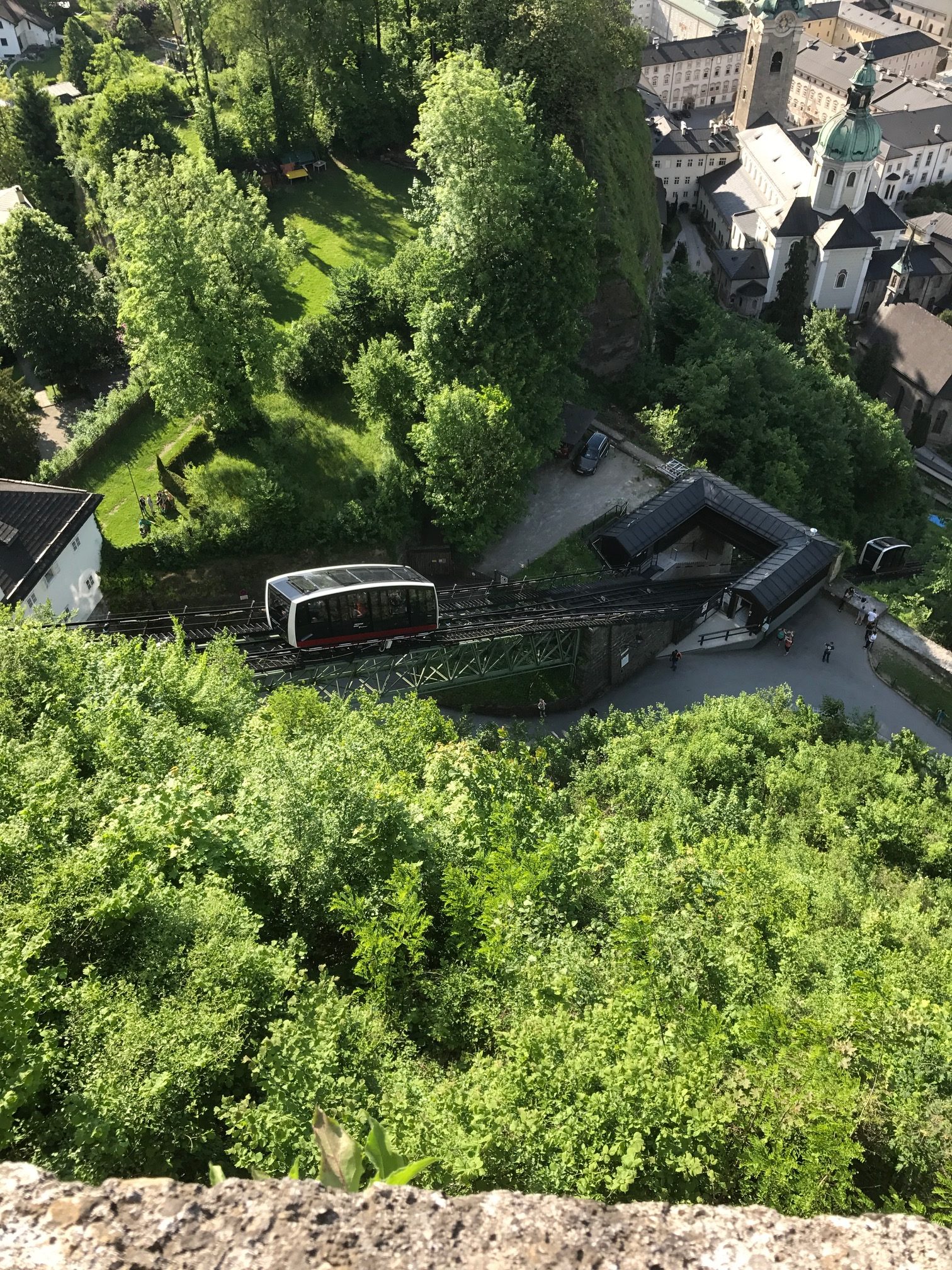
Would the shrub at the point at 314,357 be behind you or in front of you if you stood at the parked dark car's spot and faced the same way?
in front

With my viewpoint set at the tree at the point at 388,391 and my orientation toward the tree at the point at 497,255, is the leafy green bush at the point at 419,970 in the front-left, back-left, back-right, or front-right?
back-right

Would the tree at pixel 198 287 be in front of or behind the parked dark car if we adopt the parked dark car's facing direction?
in front

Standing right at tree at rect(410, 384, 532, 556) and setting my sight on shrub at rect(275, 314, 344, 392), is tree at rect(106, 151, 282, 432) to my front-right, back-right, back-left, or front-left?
front-left

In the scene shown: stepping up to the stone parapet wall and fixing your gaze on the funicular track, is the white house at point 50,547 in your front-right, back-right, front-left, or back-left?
front-left

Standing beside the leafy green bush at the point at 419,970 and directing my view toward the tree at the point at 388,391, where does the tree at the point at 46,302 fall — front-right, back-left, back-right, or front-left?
front-left
